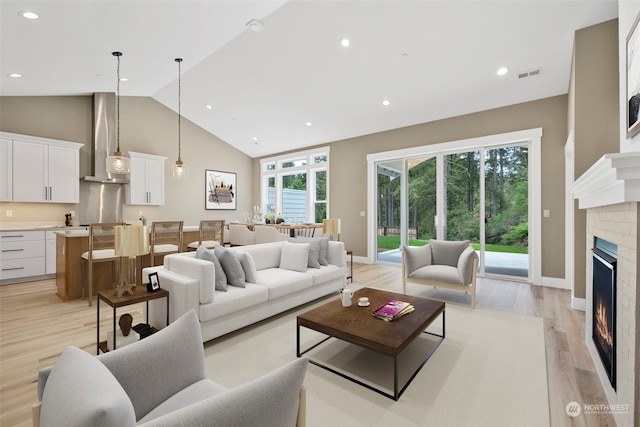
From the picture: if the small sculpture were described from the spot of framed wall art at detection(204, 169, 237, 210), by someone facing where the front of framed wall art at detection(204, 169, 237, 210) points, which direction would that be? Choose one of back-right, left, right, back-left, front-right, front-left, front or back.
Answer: front-right

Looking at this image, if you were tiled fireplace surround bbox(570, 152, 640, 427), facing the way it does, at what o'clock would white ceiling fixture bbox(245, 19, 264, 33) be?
The white ceiling fixture is roughly at 12 o'clock from the tiled fireplace surround.

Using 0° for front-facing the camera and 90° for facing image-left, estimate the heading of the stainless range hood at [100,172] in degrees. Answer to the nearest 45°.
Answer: approximately 315°

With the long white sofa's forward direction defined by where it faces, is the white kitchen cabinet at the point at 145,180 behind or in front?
behind

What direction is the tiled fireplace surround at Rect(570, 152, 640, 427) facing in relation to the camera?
to the viewer's left

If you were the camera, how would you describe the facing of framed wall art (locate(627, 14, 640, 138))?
facing to the left of the viewer

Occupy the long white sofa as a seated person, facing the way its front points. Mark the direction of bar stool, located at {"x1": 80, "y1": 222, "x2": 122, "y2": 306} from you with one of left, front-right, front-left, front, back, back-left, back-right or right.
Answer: back

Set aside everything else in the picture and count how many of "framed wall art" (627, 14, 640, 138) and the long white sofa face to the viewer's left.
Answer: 1
